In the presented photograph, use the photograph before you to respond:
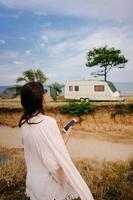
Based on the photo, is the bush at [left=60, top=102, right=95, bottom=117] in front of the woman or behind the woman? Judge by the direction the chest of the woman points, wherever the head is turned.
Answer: in front

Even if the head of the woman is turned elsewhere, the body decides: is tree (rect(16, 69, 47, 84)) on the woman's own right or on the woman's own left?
on the woman's own left

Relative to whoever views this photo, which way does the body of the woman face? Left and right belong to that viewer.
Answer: facing away from the viewer and to the right of the viewer

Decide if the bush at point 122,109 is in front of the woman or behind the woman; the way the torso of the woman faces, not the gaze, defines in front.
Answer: in front

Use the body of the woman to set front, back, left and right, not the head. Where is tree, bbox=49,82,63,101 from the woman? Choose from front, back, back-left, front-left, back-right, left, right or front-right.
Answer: front-left

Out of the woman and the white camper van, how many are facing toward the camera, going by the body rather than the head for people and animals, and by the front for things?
0
